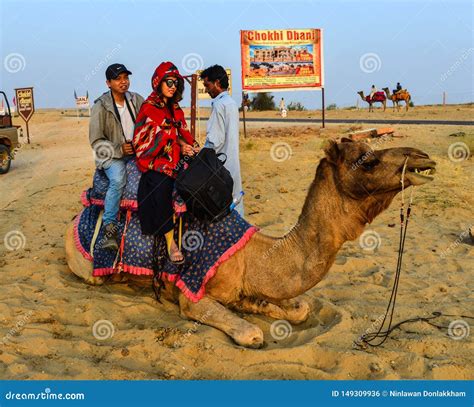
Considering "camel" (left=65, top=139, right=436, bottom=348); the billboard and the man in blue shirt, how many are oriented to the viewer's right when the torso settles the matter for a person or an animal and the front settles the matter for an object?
1

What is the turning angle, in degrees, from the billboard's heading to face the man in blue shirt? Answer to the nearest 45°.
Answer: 0° — it already faces them

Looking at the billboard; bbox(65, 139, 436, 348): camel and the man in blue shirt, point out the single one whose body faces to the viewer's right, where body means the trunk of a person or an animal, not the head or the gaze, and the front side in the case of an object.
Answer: the camel

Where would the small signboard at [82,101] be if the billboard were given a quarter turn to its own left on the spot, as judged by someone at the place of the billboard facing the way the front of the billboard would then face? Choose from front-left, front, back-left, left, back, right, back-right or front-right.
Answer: back-left

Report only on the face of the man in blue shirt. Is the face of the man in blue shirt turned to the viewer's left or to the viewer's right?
to the viewer's left

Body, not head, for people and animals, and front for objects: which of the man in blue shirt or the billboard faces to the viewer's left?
the man in blue shirt

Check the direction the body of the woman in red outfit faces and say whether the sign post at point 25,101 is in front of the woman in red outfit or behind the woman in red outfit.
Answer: behind

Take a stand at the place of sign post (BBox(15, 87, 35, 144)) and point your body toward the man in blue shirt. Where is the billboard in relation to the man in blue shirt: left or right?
left

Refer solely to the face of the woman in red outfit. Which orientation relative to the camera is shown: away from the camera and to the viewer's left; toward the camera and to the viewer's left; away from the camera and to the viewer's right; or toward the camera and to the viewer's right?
toward the camera and to the viewer's right

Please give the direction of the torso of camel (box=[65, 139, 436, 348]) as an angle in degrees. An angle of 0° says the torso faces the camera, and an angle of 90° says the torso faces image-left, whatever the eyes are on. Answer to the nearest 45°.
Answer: approximately 270°

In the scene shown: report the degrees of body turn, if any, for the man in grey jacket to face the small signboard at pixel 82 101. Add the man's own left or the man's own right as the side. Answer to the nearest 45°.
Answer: approximately 135° to the man's own left

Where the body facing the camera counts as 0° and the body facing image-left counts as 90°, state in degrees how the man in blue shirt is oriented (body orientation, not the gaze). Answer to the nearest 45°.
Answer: approximately 90°

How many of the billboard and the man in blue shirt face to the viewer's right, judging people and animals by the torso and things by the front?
0

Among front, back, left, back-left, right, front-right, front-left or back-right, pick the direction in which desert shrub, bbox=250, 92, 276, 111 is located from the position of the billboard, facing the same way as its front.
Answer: back

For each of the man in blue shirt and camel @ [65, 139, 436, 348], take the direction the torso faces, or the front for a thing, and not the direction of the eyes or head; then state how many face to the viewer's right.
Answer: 1

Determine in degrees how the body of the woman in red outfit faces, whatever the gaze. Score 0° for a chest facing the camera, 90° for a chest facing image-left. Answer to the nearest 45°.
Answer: approximately 315°

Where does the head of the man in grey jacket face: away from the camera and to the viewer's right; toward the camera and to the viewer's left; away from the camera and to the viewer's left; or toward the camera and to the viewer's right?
toward the camera and to the viewer's right
